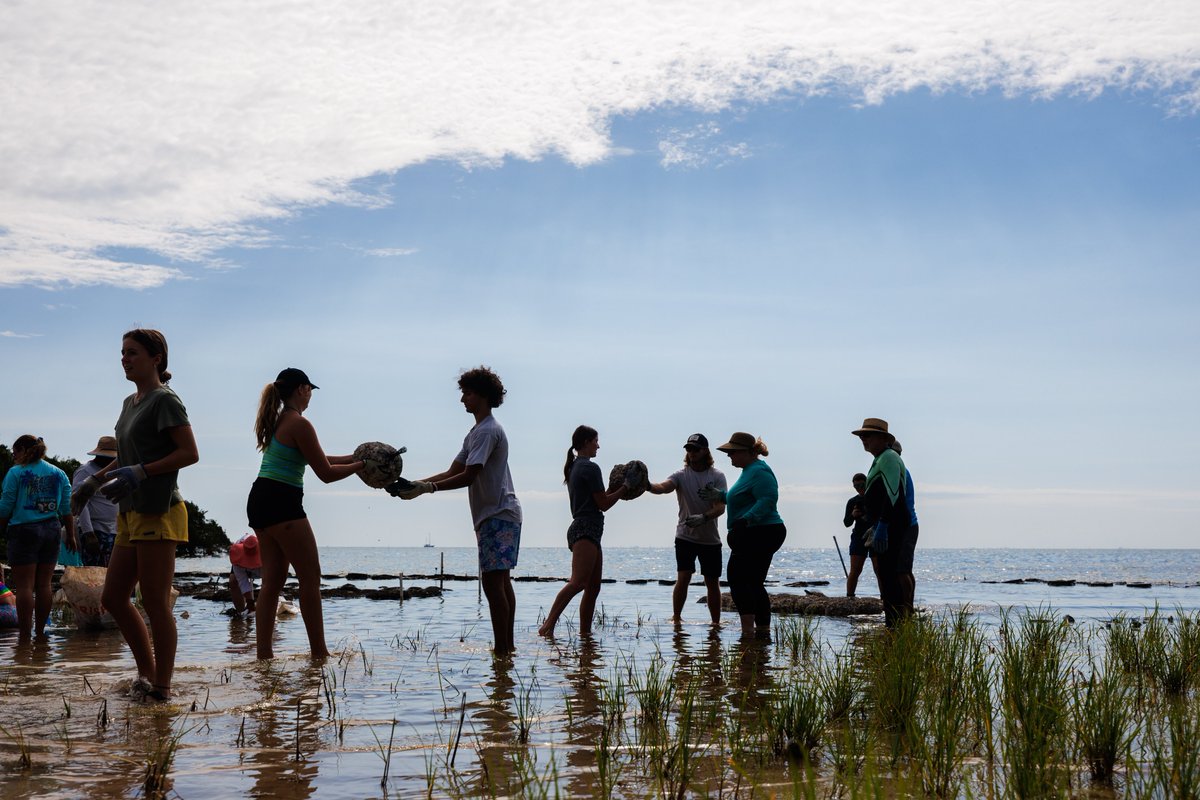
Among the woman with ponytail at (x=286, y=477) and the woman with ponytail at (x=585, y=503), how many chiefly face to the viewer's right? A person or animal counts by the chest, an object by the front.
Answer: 2

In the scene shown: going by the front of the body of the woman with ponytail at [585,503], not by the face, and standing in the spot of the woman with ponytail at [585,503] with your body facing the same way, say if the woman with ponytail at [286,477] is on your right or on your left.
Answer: on your right

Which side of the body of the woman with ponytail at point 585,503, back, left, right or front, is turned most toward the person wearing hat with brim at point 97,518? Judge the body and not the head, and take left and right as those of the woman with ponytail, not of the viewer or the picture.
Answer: back

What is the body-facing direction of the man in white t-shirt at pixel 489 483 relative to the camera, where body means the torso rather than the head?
to the viewer's left

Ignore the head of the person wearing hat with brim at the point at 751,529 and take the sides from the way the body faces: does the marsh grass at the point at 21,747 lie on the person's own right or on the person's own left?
on the person's own left

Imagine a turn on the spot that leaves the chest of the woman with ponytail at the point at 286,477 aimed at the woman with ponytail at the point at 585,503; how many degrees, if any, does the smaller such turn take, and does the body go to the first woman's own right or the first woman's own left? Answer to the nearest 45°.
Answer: approximately 45° to the first woman's own left

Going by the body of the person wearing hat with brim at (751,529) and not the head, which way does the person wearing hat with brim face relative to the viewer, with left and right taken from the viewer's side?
facing to the left of the viewer

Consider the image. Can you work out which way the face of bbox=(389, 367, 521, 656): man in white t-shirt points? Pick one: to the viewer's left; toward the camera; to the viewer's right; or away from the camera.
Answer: to the viewer's left

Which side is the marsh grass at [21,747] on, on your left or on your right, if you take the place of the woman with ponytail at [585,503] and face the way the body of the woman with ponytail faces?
on your right

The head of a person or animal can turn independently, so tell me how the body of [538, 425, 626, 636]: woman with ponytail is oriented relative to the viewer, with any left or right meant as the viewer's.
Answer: facing to the right of the viewer

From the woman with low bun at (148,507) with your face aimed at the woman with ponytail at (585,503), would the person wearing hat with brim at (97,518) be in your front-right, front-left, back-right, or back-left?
front-left

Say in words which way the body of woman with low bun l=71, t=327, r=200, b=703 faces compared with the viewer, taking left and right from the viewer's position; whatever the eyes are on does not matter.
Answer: facing the viewer and to the left of the viewer

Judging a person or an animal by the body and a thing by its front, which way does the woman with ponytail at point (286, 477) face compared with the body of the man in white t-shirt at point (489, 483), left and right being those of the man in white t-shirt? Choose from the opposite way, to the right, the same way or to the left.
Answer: the opposite way
